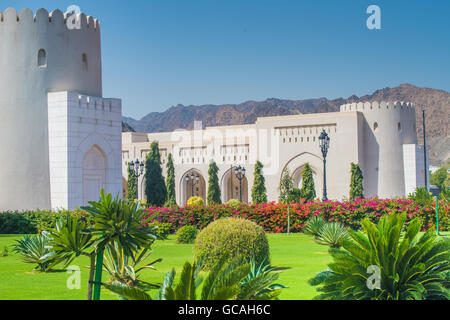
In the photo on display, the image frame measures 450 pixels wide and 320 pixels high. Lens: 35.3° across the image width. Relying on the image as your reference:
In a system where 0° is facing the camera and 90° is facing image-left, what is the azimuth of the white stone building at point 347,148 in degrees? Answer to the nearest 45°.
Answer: approximately 45°

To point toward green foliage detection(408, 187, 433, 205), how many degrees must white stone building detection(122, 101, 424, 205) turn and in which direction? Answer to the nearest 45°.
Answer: approximately 45° to its left

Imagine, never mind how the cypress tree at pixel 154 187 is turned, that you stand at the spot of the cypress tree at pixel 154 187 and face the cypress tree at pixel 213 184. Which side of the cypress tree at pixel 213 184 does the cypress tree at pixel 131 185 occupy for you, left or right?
left

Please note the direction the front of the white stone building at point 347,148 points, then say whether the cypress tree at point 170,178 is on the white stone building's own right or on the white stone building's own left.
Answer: on the white stone building's own right

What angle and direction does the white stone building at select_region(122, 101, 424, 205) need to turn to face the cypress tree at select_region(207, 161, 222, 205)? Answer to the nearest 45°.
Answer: approximately 45° to its right

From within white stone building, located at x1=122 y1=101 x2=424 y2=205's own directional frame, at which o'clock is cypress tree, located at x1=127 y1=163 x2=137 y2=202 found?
The cypress tree is roughly at 2 o'clock from the white stone building.

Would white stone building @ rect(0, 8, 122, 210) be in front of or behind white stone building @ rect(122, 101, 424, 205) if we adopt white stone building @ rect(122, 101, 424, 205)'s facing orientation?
in front

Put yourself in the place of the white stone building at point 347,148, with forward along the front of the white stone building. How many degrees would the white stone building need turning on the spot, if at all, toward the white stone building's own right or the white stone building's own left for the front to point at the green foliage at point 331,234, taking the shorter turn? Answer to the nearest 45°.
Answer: approximately 45° to the white stone building's own left

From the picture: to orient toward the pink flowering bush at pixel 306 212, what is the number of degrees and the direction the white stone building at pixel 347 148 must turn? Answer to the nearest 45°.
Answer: approximately 45° to its left

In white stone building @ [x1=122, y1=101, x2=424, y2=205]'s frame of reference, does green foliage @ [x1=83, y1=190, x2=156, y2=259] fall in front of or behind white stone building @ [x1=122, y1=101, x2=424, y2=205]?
in front
